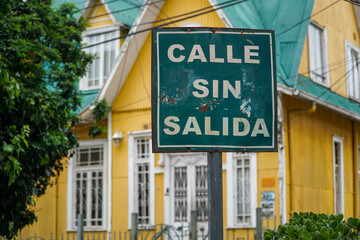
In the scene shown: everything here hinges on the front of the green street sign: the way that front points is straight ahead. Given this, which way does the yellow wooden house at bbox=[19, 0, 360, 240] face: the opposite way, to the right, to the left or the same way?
the same way

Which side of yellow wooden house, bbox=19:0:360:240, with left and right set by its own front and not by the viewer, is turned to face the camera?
front

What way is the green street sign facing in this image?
toward the camera

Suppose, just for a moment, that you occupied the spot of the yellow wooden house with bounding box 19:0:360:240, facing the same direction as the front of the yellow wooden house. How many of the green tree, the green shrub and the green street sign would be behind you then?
0

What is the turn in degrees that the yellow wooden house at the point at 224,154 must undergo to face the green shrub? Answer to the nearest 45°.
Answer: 0° — it already faces it

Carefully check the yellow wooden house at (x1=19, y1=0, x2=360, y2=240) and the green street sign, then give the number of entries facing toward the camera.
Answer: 2

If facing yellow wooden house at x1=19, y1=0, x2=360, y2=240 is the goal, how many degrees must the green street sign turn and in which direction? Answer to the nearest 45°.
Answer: approximately 180°

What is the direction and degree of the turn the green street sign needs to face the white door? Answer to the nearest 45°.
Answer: approximately 180°

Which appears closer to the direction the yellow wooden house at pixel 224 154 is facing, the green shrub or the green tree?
the green shrub

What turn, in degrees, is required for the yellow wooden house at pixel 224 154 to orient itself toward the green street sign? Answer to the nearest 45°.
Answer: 0° — it already faces it

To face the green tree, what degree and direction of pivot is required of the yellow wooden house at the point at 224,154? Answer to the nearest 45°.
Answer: approximately 45° to its right
